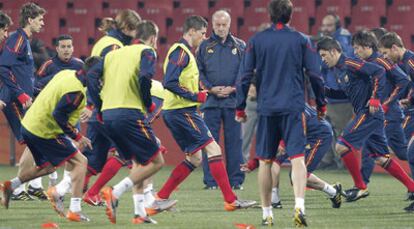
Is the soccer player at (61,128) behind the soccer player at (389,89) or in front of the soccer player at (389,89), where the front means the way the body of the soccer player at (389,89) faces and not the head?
in front

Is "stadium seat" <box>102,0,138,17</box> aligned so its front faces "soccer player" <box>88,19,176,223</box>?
yes

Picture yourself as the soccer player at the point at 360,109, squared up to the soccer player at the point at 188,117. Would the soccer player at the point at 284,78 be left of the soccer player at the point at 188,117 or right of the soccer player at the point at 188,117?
left

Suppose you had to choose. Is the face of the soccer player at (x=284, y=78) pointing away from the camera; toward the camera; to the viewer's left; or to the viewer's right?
away from the camera

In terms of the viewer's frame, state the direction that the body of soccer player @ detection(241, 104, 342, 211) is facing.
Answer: to the viewer's left

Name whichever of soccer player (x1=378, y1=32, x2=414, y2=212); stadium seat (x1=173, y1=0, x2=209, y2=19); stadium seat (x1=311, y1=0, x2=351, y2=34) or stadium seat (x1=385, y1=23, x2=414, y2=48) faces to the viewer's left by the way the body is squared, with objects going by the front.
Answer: the soccer player

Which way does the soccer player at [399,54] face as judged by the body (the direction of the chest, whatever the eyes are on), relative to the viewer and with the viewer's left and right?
facing to the left of the viewer

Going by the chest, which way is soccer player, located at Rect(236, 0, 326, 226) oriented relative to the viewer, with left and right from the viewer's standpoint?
facing away from the viewer
